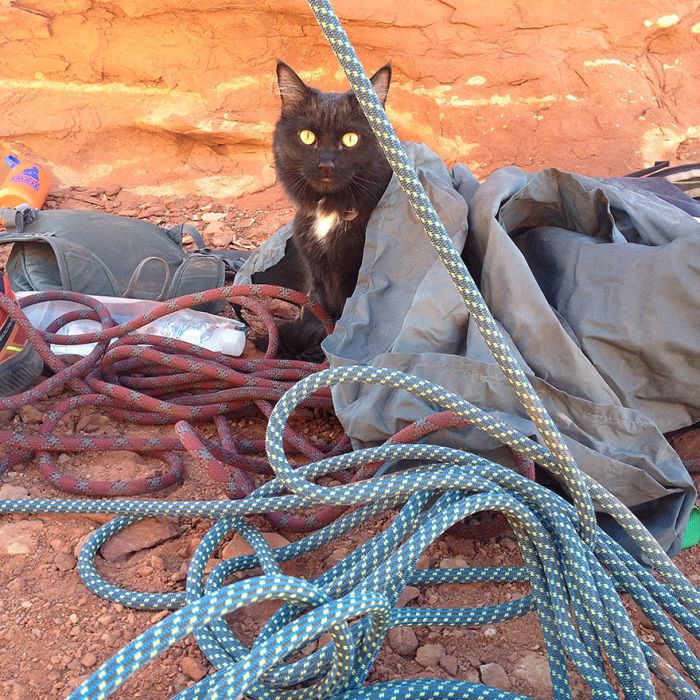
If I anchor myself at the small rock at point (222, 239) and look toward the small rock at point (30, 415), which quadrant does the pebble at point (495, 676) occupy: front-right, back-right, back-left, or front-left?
front-left

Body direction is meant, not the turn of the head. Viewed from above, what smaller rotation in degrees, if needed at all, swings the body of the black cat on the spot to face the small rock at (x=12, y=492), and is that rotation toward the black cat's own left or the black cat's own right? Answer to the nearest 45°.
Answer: approximately 45° to the black cat's own right

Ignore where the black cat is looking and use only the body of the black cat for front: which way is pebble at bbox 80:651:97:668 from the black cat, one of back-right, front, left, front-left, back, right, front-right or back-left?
front

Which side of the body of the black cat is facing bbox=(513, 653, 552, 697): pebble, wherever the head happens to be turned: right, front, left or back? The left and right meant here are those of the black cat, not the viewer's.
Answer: front

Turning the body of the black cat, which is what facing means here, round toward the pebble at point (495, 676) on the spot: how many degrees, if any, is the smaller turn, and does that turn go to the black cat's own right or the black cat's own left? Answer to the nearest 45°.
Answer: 0° — it already faces it

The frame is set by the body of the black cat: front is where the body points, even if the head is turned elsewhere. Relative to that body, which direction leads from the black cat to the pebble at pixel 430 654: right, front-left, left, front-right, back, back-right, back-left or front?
front

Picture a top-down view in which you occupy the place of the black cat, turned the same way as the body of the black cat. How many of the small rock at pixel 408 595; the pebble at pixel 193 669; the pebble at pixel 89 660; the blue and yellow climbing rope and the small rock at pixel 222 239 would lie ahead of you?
4

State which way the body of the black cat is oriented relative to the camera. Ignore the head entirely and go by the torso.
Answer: toward the camera
